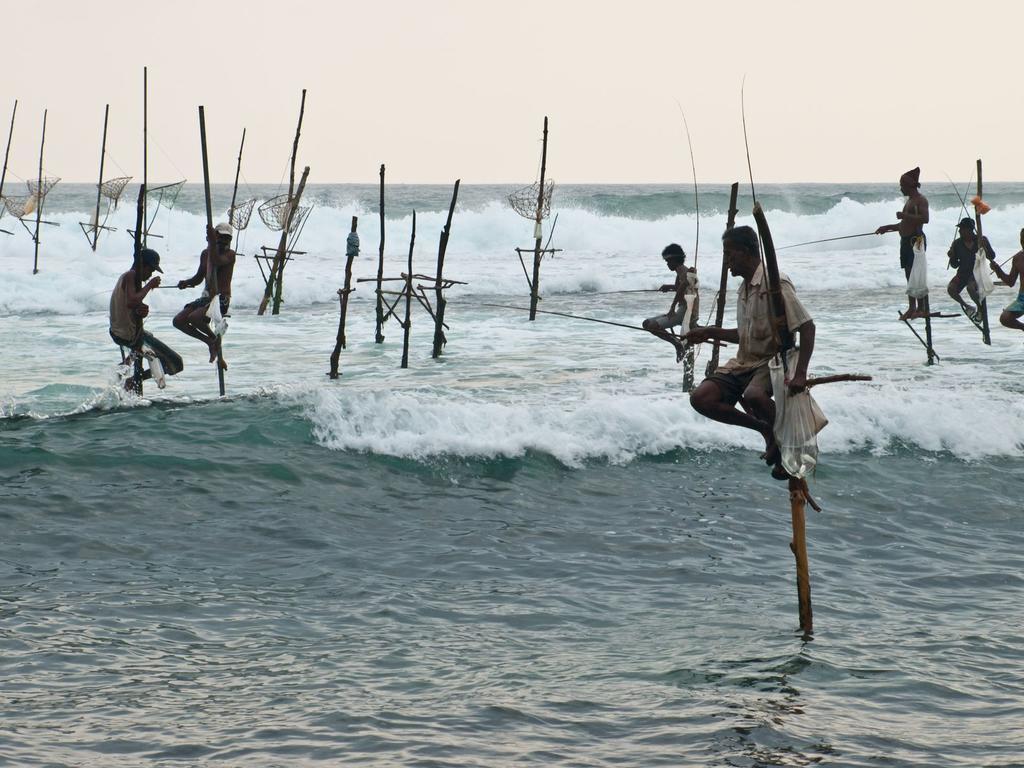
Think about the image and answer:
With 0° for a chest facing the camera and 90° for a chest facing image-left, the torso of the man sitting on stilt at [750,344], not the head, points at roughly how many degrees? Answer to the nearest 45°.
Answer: approximately 45°

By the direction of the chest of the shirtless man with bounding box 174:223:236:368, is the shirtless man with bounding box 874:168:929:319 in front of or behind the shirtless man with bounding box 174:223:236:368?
behind

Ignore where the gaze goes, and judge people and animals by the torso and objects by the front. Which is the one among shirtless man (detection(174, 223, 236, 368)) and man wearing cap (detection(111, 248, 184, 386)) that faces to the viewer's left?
the shirtless man

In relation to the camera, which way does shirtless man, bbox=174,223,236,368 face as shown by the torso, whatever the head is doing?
to the viewer's left

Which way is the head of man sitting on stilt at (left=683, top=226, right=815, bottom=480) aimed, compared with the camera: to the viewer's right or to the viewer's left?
to the viewer's left

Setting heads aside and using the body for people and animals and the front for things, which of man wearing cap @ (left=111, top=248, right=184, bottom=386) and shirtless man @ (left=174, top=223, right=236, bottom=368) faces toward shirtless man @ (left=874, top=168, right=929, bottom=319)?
the man wearing cap

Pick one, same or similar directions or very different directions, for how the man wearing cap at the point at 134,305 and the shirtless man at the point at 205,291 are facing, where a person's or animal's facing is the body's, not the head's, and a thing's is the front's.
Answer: very different directions

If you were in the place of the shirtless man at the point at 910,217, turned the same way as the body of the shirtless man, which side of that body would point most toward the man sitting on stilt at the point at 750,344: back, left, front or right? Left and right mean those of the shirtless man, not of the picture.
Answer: left

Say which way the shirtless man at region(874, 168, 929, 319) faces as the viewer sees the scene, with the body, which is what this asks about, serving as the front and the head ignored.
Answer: to the viewer's left

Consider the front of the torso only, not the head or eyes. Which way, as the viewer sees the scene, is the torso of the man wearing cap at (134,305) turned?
to the viewer's right
